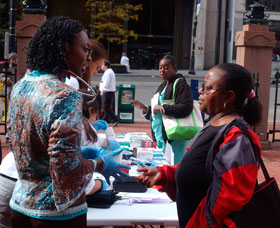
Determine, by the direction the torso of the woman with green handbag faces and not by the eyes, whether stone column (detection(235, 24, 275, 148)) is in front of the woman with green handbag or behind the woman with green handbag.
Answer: behind

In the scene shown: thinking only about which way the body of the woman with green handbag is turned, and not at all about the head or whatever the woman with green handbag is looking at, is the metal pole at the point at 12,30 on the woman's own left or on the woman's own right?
on the woman's own right

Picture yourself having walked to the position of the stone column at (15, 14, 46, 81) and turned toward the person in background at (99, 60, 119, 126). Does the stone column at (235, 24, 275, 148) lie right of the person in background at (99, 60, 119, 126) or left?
right

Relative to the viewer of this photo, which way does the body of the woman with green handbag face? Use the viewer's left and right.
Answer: facing the viewer and to the left of the viewer

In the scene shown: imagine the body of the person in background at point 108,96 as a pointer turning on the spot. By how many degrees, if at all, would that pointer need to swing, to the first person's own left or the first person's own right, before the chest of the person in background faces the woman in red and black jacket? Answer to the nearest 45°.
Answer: approximately 90° to the first person's own left

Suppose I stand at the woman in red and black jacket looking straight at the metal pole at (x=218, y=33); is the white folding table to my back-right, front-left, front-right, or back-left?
front-left

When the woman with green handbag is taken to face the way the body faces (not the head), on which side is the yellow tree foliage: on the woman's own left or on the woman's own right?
on the woman's own right

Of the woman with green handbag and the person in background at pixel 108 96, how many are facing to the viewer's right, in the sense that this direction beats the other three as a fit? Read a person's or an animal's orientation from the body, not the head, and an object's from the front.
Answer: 0
